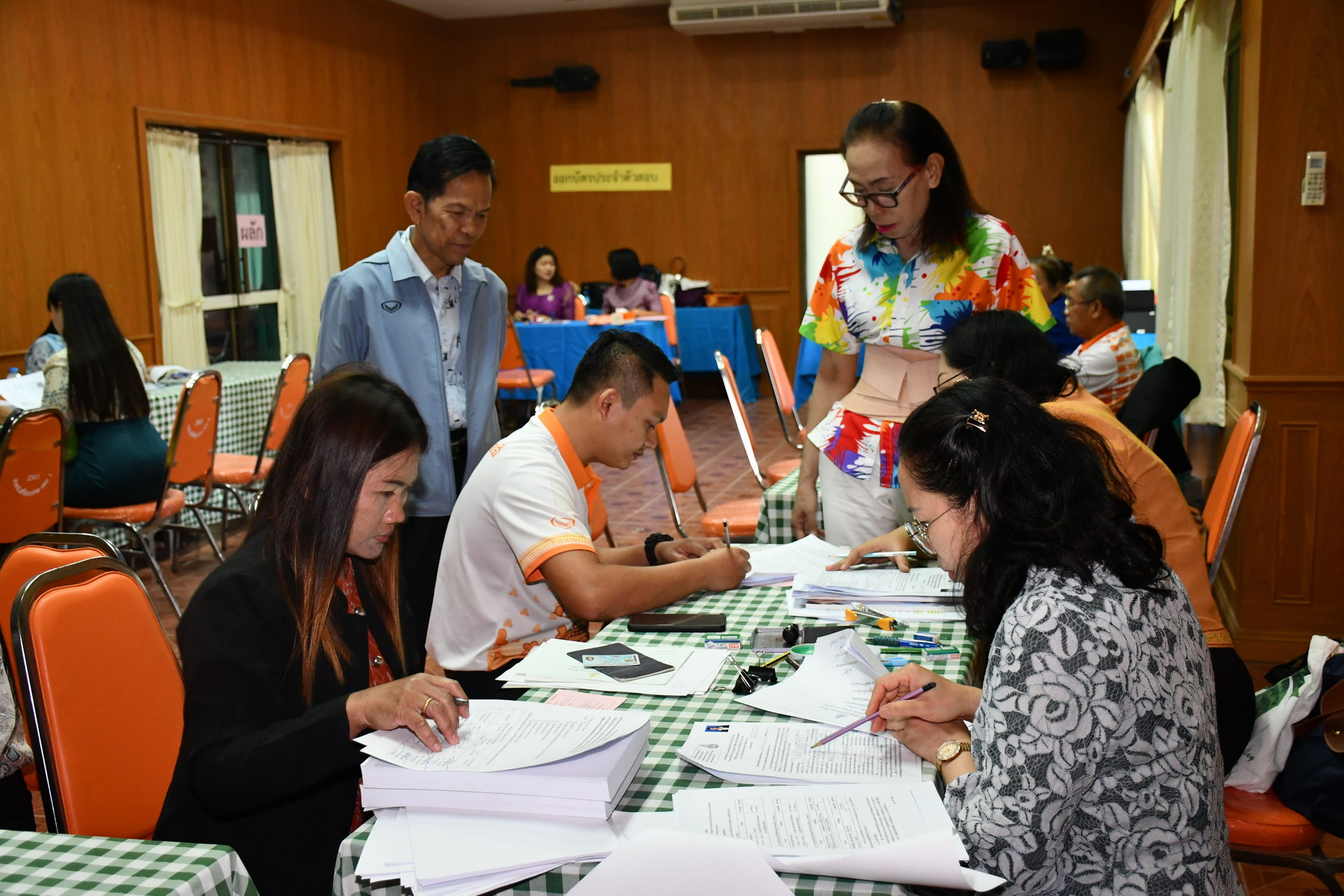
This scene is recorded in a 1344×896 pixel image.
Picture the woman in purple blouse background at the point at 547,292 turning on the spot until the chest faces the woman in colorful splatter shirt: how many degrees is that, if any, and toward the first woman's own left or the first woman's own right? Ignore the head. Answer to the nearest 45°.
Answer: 0° — they already face them

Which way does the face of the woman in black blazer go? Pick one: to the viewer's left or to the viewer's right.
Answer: to the viewer's right

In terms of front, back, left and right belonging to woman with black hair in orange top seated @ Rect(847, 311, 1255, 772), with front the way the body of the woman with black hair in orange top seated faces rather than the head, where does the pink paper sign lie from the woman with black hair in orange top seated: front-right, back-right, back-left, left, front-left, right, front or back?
front-right

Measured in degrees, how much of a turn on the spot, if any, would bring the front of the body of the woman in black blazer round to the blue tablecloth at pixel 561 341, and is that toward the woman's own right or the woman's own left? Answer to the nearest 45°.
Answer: approximately 90° to the woman's own left

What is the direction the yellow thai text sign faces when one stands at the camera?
facing the viewer

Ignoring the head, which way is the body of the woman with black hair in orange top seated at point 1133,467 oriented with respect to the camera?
to the viewer's left

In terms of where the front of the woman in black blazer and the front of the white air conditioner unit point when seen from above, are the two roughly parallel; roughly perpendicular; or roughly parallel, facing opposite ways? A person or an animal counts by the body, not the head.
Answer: roughly perpendicular

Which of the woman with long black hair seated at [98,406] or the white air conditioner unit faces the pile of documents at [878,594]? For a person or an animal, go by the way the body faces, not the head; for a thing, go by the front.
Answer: the white air conditioner unit

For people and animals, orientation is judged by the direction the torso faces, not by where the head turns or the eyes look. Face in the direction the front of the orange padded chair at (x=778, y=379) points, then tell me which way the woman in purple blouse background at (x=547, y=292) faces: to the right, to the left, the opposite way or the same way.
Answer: to the right

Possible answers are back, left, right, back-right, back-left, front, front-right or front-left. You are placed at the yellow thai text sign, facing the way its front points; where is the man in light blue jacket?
front

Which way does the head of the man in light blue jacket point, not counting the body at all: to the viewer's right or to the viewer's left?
to the viewer's right

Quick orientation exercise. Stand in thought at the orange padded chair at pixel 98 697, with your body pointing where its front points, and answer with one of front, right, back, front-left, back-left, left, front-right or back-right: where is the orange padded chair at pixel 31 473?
back-left

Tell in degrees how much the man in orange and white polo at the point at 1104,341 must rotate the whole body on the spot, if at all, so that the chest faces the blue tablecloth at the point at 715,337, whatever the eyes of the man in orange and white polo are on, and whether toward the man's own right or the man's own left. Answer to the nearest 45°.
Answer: approximately 45° to the man's own right

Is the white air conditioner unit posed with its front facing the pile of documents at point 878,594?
yes

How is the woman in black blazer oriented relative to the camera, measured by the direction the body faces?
to the viewer's right

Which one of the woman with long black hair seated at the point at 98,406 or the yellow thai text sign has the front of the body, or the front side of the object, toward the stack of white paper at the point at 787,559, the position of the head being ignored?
the yellow thai text sign

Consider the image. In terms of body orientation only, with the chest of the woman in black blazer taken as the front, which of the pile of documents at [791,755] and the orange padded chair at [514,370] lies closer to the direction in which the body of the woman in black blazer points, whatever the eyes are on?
the pile of documents
